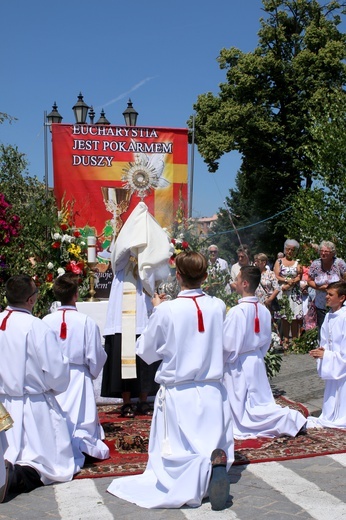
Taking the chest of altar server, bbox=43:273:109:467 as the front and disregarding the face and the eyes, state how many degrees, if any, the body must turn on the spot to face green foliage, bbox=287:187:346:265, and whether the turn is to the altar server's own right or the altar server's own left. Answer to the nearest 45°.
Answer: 0° — they already face it

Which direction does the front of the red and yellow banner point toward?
toward the camera

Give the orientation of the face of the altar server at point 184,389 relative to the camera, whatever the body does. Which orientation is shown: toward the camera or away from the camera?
away from the camera

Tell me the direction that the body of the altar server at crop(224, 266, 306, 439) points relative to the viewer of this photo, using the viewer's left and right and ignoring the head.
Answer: facing away from the viewer and to the left of the viewer

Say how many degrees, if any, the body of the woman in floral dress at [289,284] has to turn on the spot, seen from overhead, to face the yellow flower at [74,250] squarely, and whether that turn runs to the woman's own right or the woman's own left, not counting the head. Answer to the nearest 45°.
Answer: approximately 45° to the woman's own right

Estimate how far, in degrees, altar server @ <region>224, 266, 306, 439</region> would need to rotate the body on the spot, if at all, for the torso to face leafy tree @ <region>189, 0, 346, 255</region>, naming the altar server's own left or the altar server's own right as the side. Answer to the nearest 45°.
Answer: approximately 45° to the altar server's own right

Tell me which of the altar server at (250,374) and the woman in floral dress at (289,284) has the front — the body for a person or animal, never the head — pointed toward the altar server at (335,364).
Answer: the woman in floral dress

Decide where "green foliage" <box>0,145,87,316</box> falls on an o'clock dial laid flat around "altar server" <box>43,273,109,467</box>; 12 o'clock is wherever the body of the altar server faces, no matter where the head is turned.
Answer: The green foliage is roughly at 10 o'clock from the altar server.

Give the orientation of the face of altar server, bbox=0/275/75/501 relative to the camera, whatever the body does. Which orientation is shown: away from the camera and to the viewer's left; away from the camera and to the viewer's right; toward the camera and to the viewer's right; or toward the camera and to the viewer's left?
away from the camera and to the viewer's right

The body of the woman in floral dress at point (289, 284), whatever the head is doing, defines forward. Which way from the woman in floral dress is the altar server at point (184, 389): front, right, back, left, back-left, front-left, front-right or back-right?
front

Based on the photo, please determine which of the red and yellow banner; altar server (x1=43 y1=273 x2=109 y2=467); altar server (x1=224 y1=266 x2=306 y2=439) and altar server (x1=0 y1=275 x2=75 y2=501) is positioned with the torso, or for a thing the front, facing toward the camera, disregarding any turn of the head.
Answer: the red and yellow banner

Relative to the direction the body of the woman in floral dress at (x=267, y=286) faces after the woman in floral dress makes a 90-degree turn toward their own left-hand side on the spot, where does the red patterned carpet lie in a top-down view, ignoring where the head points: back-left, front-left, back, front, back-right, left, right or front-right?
front-right

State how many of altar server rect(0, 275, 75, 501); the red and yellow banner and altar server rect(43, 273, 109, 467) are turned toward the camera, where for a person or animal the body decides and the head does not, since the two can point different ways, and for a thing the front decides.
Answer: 1

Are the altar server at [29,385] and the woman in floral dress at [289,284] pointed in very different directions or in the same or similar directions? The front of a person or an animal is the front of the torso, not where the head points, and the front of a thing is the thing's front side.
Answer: very different directions

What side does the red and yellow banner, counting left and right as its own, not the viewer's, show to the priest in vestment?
front

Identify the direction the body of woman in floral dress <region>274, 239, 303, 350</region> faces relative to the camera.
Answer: toward the camera

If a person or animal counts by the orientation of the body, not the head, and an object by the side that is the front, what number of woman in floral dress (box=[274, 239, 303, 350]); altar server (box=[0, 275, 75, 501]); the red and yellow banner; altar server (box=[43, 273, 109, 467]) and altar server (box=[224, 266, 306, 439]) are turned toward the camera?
2

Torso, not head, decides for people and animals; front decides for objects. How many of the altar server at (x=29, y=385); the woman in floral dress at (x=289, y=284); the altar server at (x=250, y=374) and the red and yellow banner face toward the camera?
2

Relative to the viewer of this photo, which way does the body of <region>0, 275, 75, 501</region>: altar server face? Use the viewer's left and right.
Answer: facing away from the viewer and to the right of the viewer

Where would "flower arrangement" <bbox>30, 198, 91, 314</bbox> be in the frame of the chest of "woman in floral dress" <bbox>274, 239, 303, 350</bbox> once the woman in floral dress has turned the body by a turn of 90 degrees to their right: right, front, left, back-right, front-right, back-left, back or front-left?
front-left
